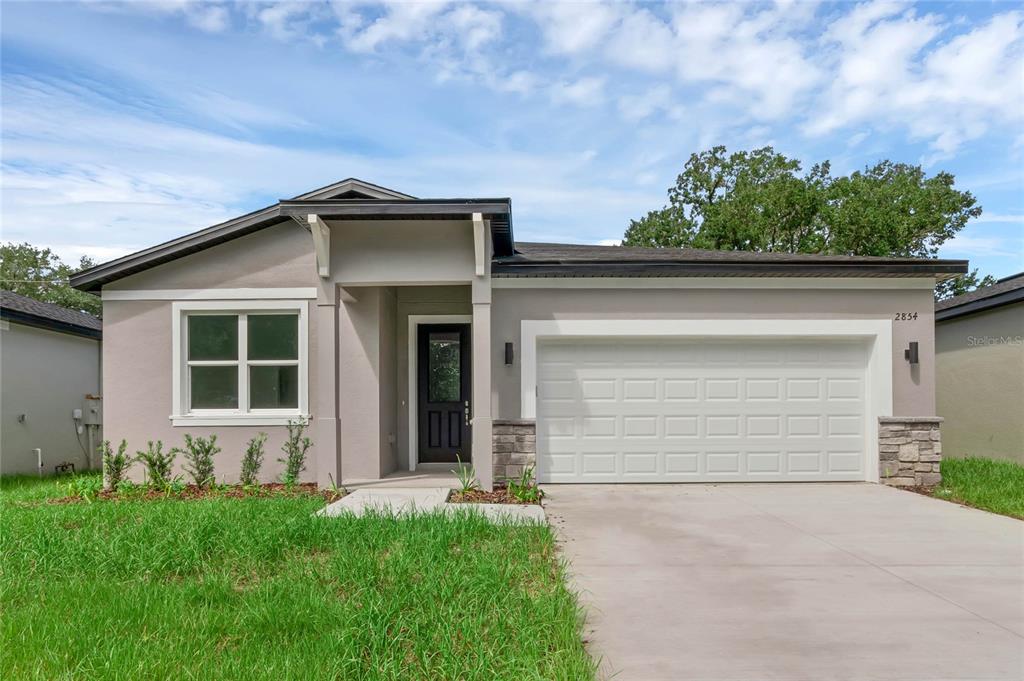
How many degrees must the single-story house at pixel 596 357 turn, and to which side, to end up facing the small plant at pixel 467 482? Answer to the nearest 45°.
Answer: approximately 45° to its right

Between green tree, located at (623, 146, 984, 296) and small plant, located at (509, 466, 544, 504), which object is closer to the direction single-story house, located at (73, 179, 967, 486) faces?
the small plant

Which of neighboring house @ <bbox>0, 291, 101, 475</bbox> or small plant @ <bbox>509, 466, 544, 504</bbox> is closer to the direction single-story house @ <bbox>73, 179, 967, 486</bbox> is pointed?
the small plant

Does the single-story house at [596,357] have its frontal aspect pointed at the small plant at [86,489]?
no

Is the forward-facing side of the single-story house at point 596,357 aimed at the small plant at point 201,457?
no

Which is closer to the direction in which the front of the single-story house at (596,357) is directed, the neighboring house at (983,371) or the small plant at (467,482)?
the small plant

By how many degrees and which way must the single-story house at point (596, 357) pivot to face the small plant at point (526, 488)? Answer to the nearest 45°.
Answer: approximately 45° to its right

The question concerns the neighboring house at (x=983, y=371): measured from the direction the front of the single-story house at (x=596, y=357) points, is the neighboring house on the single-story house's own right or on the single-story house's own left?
on the single-story house's own left

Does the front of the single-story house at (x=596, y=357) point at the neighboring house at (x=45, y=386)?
no

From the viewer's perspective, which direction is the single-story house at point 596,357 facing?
toward the camera

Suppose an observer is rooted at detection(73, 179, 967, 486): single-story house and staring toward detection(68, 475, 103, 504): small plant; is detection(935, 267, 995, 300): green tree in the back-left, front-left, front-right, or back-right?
back-right

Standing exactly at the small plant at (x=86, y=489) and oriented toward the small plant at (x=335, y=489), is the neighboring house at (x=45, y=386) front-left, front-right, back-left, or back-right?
back-left

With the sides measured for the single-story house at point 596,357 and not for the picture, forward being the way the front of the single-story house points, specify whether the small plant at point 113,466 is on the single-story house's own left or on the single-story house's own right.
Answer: on the single-story house's own right

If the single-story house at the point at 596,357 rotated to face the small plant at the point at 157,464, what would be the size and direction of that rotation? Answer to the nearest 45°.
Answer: approximately 90° to its right
